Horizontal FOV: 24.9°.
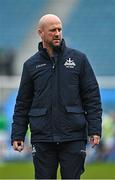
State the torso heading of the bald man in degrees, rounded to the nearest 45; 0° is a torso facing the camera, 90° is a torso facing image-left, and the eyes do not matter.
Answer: approximately 0°
